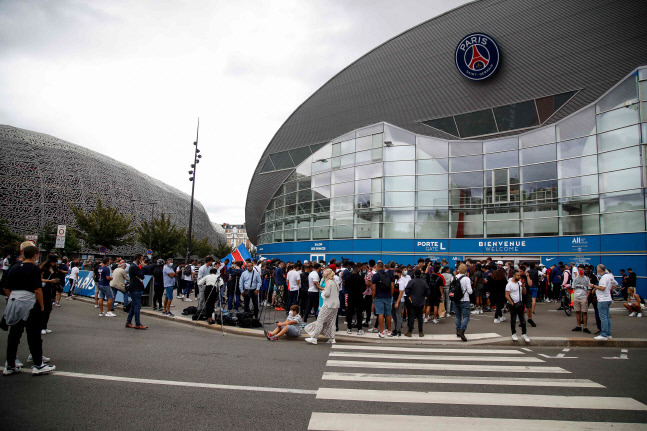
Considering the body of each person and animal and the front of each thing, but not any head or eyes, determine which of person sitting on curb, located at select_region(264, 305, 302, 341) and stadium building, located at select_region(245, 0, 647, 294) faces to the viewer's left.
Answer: the person sitting on curb

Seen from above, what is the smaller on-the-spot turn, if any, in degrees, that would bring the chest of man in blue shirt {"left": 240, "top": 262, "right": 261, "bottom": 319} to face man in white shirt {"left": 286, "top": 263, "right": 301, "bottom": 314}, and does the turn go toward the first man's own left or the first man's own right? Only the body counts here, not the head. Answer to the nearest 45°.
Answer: approximately 90° to the first man's own left

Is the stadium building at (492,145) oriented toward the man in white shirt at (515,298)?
yes

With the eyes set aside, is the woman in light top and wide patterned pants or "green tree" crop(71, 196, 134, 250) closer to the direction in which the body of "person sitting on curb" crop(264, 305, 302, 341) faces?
the green tree

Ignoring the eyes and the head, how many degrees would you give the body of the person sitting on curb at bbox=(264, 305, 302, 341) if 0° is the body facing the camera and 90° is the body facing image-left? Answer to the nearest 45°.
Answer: approximately 90°

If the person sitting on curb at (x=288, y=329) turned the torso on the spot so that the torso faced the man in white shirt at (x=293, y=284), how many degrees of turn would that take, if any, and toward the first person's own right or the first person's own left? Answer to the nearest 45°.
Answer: approximately 90° to the first person's own right
